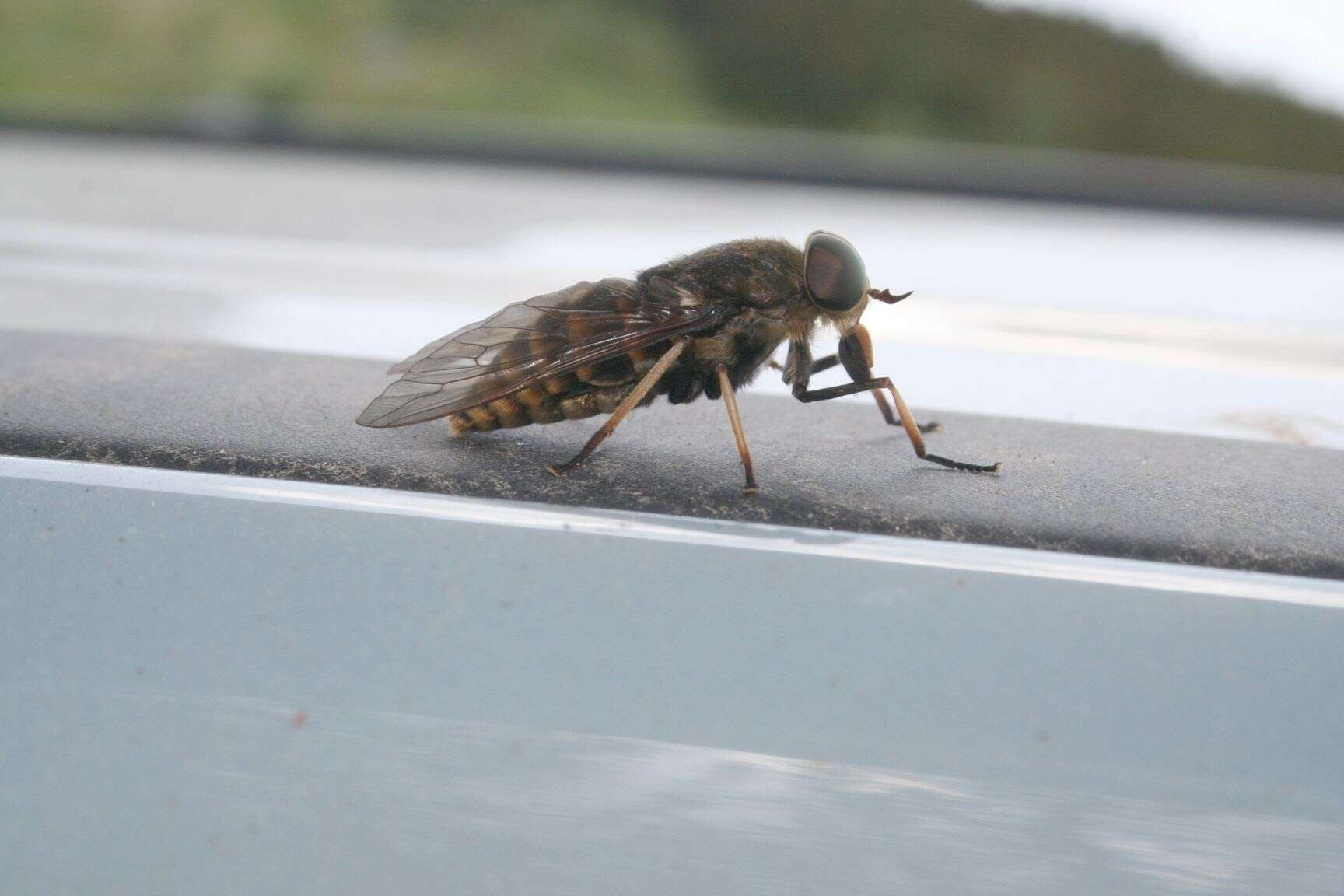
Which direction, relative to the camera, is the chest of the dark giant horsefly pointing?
to the viewer's right
